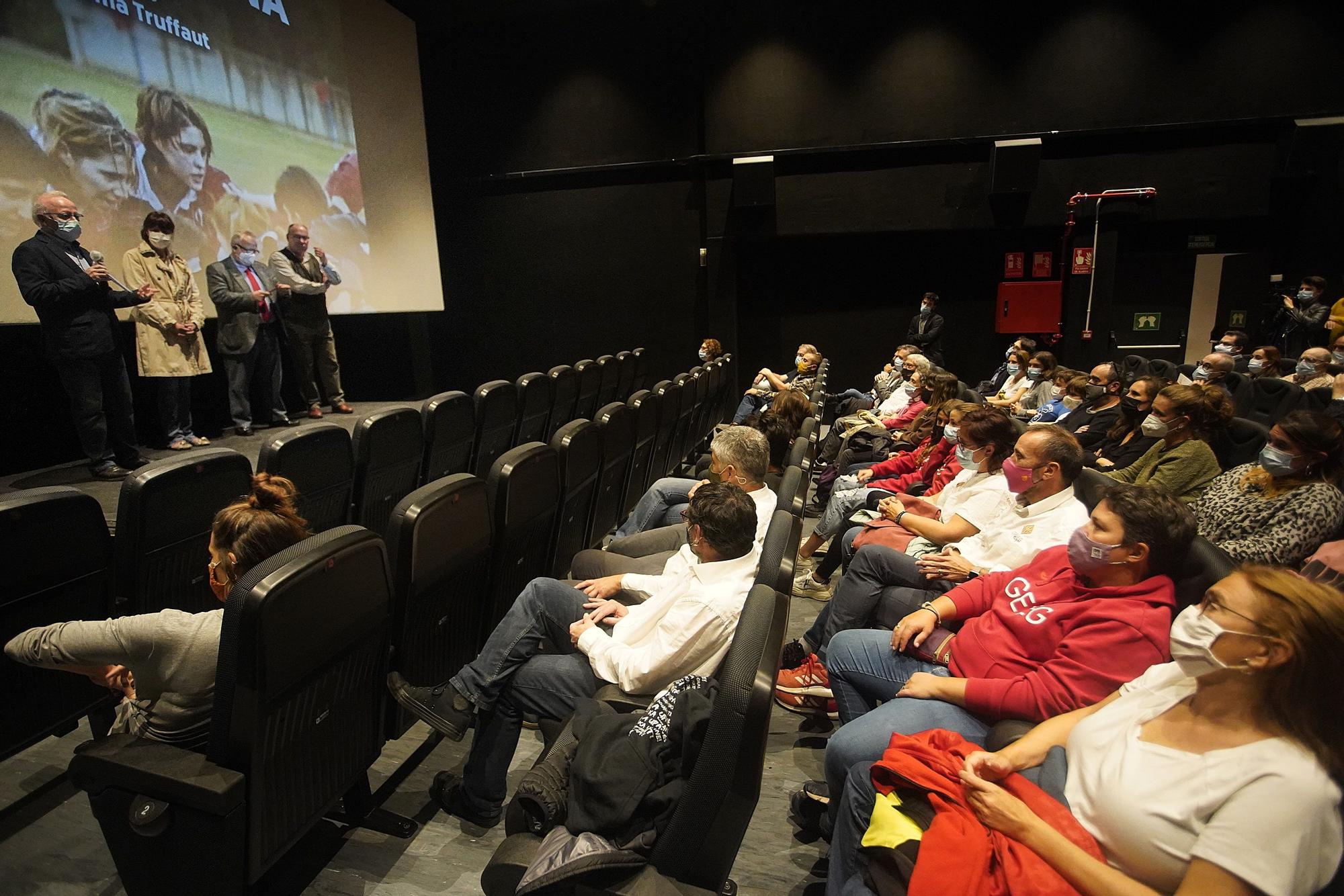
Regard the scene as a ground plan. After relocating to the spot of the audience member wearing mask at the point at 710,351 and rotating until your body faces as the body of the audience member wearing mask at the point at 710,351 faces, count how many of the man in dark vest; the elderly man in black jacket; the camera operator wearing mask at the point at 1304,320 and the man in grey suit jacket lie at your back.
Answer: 1

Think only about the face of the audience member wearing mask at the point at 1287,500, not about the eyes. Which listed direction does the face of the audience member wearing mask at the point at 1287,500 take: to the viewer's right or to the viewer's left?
to the viewer's left

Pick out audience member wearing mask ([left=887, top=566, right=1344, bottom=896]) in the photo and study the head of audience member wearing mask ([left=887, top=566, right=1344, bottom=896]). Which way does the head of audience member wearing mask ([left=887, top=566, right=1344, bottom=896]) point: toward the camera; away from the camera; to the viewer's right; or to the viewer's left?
to the viewer's left

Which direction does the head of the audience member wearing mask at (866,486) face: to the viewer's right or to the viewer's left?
to the viewer's left

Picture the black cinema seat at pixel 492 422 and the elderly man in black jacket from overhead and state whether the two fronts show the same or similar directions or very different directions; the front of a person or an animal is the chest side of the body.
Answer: very different directions

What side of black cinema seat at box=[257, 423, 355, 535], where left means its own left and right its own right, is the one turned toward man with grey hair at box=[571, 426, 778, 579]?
back

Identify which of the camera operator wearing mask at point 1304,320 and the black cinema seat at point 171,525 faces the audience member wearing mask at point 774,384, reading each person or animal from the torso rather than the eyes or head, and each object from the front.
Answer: the camera operator wearing mask at point 1304,320

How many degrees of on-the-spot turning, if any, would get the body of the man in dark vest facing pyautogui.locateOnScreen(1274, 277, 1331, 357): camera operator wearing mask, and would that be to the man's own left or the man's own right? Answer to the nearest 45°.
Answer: approximately 45° to the man's own left

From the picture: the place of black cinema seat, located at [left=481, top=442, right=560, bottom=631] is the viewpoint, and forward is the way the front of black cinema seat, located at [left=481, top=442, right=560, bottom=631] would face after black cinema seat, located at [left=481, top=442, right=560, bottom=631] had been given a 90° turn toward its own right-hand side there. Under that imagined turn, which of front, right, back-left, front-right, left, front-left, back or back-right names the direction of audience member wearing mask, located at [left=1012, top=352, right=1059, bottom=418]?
front

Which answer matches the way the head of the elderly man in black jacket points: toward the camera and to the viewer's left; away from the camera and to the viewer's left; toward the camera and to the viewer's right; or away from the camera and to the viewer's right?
toward the camera and to the viewer's right

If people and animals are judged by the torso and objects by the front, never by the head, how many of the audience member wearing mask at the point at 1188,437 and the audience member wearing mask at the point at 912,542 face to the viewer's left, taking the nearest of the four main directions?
2

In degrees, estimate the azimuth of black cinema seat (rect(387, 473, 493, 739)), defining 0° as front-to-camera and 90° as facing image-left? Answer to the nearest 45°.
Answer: approximately 135°

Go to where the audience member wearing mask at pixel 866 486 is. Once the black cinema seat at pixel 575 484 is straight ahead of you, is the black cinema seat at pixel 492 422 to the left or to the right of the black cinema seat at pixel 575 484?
right

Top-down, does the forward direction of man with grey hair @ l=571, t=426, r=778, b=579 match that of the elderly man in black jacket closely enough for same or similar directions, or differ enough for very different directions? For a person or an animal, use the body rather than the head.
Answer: very different directions

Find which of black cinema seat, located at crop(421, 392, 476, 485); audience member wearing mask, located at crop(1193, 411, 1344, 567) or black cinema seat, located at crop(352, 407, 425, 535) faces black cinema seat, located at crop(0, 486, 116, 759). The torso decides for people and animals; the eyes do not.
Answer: the audience member wearing mask

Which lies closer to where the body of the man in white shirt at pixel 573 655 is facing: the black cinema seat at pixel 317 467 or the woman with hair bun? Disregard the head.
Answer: the woman with hair bun

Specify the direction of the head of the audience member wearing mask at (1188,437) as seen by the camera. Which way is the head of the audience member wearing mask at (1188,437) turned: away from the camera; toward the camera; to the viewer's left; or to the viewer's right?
to the viewer's left
